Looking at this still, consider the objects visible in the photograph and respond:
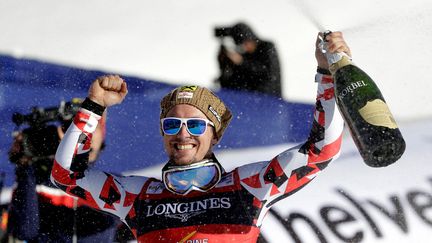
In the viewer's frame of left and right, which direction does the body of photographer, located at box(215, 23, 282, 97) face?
facing to the left of the viewer

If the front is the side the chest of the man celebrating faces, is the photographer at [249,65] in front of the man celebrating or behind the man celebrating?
behind

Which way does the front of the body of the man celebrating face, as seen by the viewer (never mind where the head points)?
toward the camera

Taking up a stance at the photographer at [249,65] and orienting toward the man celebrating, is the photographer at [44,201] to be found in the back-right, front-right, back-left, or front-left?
front-right
